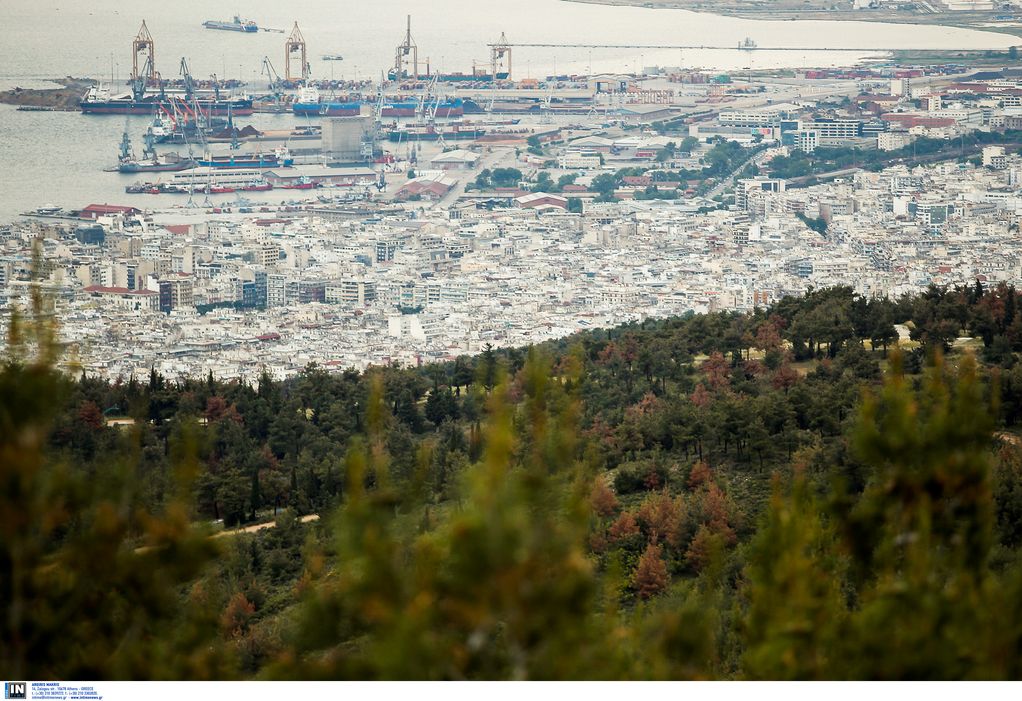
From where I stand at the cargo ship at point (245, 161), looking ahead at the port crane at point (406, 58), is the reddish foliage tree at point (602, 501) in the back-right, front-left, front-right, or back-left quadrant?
back-right

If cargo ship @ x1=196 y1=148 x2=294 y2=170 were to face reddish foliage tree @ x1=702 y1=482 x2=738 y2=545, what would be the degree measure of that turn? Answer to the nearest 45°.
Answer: approximately 90° to its left

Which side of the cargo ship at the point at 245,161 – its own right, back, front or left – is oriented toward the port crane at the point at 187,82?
right

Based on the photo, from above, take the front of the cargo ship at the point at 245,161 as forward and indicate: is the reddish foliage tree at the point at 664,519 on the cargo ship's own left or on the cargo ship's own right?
on the cargo ship's own left

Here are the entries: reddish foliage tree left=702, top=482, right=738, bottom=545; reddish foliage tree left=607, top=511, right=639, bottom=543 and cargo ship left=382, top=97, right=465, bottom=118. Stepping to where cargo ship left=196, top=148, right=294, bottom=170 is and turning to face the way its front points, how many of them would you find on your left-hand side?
2

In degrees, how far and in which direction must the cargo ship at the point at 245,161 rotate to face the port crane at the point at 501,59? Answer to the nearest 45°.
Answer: approximately 135° to its right

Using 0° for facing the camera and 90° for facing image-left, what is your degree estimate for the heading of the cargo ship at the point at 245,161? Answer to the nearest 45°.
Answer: approximately 90°

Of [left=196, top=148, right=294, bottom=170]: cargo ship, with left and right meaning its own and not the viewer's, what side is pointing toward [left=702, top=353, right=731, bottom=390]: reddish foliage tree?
left

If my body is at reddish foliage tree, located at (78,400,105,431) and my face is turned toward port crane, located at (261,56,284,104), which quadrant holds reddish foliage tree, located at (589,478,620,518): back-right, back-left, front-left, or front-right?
back-right

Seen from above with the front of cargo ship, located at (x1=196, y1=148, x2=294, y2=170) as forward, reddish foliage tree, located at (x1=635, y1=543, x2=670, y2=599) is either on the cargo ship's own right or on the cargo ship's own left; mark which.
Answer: on the cargo ship's own left

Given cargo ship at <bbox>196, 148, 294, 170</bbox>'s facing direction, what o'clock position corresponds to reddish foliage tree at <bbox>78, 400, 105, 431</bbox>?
The reddish foliage tree is roughly at 9 o'clock from the cargo ship.

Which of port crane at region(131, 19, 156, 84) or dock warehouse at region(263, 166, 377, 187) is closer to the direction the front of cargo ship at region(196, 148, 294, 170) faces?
the port crane

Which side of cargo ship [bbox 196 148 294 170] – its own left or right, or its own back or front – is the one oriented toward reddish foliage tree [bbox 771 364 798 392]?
left

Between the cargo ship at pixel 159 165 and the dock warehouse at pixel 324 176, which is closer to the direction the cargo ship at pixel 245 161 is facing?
the cargo ship

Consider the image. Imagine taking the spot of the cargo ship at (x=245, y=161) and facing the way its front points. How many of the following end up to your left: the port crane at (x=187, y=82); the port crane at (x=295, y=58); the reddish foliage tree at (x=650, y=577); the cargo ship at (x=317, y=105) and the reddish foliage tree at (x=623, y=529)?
2

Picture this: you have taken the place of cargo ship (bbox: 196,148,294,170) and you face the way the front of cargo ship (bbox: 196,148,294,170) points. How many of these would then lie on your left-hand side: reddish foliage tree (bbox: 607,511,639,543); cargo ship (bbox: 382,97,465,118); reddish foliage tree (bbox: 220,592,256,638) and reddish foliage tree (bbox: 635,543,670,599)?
3

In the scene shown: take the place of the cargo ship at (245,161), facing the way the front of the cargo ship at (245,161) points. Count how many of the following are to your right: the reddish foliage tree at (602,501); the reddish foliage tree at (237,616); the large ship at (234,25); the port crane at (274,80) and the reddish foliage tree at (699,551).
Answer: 2

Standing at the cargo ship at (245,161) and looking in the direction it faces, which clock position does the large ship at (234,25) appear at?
The large ship is roughly at 3 o'clock from the cargo ship.
